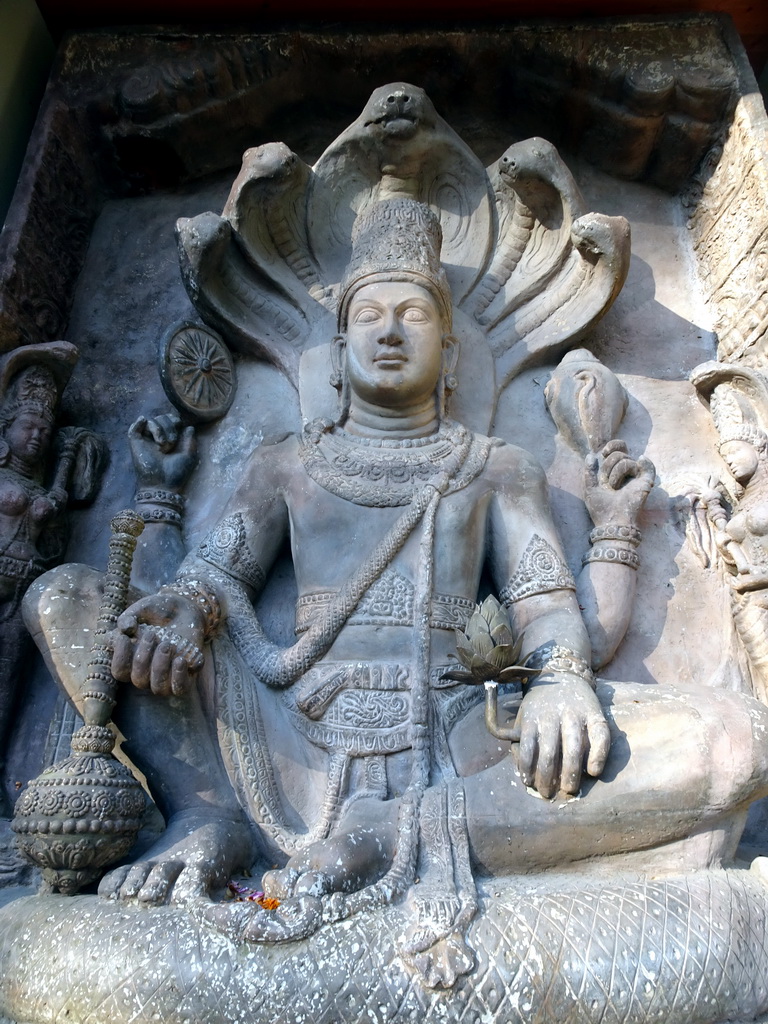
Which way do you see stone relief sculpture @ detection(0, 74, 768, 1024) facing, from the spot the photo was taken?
facing the viewer
